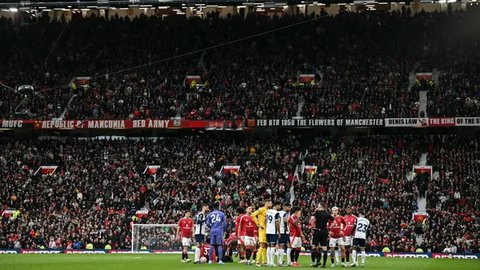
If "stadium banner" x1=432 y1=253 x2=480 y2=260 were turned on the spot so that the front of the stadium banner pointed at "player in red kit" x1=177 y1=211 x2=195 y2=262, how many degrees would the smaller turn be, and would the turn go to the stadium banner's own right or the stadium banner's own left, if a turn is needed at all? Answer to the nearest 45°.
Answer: approximately 45° to the stadium banner's own right

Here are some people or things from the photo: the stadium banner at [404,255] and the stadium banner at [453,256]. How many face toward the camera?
2

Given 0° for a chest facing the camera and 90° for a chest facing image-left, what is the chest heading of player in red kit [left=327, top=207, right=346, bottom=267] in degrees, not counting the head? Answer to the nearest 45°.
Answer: approximately 0°

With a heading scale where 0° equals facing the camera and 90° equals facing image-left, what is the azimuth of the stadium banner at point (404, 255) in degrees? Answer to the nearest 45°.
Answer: approximately 0°

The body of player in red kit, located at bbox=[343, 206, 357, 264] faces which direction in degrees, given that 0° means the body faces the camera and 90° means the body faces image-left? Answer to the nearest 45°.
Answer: approximately 45°
